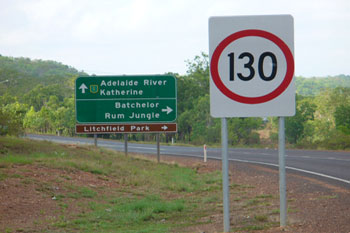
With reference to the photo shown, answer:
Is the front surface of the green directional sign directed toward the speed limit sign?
yes

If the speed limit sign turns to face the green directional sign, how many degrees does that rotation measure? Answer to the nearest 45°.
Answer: approximately 180°

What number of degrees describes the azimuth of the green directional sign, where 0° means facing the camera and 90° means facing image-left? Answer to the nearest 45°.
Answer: approximately 0°

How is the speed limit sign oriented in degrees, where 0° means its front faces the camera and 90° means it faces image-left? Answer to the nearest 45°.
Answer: approximately 0°

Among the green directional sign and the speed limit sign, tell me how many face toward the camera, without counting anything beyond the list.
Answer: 2
